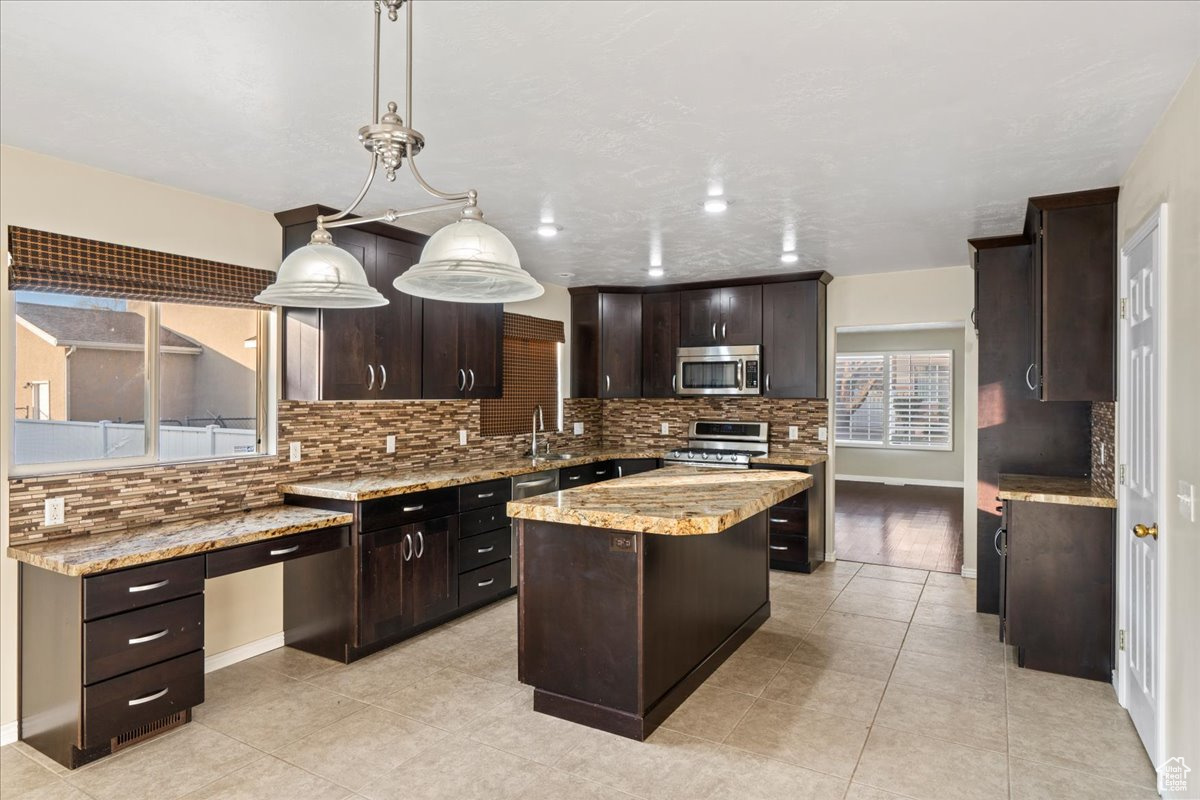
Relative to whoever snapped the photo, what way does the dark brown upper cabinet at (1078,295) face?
facing to the left of the viewer

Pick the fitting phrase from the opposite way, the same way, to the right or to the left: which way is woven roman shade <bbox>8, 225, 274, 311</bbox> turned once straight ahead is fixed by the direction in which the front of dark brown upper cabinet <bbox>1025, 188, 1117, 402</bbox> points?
the opposite way

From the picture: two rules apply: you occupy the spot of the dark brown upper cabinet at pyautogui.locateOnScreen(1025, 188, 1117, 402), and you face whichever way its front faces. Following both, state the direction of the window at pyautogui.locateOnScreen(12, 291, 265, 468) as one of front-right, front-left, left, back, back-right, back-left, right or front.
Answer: front-left

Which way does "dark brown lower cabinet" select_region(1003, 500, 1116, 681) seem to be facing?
to the viewer's left

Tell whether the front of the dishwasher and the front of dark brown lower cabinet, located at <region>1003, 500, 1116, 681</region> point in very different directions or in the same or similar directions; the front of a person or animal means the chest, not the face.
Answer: very different directions

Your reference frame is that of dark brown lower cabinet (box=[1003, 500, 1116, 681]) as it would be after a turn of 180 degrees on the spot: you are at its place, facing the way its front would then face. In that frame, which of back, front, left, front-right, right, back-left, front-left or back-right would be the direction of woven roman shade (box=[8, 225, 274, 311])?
back-right

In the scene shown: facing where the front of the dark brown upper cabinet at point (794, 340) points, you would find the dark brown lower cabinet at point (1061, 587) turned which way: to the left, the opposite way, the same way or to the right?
to the right

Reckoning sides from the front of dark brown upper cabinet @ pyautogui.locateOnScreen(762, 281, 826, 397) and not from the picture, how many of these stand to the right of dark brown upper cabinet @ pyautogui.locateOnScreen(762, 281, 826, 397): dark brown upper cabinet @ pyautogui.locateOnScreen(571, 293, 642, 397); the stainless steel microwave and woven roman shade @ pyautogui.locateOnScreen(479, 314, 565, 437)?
3

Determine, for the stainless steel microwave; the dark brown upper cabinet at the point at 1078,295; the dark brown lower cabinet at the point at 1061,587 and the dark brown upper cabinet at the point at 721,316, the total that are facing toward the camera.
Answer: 2

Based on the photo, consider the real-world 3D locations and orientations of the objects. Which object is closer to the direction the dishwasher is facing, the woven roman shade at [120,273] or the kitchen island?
the kitchen island

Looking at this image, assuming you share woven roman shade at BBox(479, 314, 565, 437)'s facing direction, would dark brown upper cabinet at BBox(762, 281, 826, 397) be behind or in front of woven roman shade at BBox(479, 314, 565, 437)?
in front

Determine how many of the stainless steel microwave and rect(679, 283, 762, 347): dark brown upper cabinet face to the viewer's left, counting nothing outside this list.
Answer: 0

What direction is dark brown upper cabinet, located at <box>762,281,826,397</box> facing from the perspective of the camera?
toward the camera

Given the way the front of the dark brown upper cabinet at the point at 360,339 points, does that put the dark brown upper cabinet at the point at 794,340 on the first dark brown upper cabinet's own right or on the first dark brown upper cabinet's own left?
on the first dark brown upper cabinet's own left

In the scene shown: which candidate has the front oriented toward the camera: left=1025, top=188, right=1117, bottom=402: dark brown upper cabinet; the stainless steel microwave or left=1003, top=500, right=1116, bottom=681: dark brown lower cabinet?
the stainless steel microwave

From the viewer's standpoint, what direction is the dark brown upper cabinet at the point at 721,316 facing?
toward the camera
